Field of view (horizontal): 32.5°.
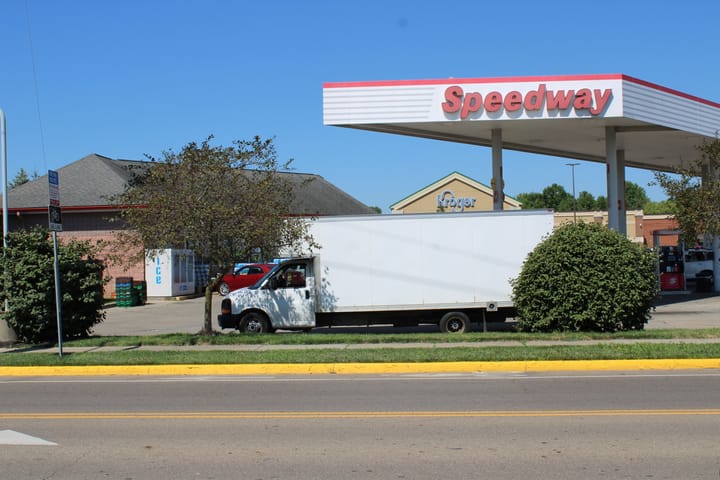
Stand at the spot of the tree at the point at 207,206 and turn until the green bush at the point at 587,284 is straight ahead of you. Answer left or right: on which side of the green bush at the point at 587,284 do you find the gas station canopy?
left

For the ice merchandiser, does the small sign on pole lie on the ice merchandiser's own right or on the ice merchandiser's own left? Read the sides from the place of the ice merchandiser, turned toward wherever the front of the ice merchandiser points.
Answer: on the ice merchandiser's own right

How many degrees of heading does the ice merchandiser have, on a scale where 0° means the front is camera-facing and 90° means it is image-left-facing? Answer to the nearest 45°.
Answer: approximately 315°

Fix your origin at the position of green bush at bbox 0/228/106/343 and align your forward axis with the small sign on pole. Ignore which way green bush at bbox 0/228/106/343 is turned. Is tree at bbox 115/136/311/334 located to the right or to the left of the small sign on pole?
left

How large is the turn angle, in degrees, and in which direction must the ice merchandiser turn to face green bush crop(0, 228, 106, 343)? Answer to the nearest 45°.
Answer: approximately 45° to its right
